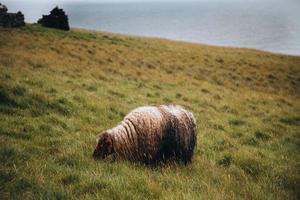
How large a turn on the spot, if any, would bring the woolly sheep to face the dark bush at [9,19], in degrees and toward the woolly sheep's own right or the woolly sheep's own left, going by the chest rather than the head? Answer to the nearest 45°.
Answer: approximately 45° to the woolly sheep's own right

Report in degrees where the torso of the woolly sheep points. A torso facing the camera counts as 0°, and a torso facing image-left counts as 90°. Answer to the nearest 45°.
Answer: approximately 90°

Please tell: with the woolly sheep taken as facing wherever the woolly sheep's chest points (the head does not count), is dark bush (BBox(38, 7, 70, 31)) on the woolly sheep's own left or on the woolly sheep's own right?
on the woolly sheep's own right
